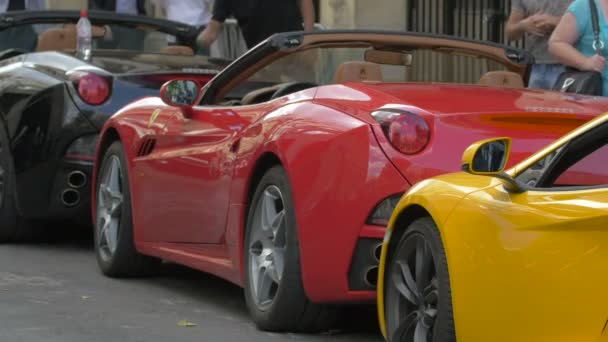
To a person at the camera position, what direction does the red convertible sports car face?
facing away from the viewer and to the left of the viewer

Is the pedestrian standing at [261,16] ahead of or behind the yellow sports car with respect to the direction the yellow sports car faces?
ahead

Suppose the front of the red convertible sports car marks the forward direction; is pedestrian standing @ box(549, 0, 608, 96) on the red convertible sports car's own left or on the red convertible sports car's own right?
on the red convertible sports car's own right

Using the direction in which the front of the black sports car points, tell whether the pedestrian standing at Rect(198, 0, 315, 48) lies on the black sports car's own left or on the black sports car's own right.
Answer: on the black sports car's own right

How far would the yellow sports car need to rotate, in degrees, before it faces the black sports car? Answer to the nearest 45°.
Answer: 0° — it already faces it

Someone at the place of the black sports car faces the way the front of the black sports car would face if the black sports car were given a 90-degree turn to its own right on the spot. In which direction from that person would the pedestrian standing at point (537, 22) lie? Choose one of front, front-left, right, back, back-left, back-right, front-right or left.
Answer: front-right

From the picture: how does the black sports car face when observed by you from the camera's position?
facing away from the viewer and to the left of the viewer

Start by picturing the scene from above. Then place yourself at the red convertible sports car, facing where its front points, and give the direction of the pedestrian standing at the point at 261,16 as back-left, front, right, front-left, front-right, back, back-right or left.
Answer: front-right

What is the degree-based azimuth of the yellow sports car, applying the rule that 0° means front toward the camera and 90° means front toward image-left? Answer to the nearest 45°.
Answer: approximately 135°
